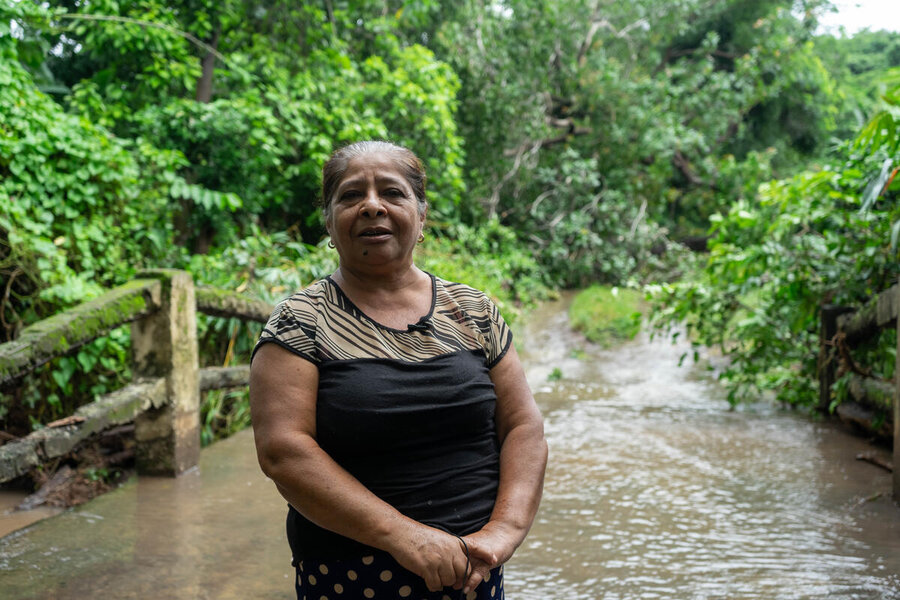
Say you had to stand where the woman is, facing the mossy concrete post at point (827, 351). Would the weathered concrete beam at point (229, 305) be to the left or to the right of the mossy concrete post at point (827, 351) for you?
left

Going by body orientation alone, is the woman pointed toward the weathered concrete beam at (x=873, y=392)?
no

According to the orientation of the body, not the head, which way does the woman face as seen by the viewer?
toward the camera

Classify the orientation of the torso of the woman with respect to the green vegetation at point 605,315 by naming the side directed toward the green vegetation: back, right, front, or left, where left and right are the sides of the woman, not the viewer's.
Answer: back

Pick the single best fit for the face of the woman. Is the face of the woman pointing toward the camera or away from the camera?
toward the camera

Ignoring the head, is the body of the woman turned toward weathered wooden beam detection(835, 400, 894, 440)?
no

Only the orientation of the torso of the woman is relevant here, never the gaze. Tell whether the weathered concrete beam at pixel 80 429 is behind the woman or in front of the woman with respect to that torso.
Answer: behind

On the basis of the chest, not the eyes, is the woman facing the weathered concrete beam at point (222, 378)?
no

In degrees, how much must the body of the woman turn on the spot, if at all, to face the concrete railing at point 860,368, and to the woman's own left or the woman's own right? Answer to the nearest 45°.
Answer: approximately 135° to the woman's own left

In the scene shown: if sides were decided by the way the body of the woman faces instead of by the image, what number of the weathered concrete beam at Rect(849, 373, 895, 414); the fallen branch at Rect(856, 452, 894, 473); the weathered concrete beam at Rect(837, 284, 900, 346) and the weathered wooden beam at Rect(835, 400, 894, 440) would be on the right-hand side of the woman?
0

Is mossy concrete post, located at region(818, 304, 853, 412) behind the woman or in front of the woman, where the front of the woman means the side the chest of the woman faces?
behind

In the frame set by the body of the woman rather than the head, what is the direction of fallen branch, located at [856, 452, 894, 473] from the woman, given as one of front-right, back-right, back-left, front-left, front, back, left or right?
back-left

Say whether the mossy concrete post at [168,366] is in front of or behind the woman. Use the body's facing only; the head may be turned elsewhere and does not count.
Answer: behind

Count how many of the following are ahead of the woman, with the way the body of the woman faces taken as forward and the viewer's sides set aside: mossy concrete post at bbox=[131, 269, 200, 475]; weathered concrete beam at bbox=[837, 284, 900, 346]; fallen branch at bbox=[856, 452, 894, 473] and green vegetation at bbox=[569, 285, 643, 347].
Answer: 0
